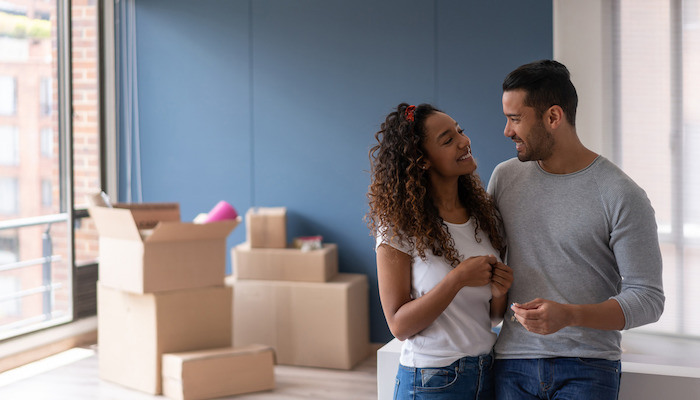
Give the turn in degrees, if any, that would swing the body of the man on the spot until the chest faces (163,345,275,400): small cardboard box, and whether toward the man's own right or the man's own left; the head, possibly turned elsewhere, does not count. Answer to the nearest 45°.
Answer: approximately 90° to the man's own right

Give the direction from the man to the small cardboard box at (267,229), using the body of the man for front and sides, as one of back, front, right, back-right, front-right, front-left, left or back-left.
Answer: right

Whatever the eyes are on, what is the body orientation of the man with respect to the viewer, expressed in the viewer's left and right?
facing the viewer and to the left of the viewer

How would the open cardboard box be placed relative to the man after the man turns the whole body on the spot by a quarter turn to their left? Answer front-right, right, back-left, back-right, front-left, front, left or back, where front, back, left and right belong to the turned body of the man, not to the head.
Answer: back

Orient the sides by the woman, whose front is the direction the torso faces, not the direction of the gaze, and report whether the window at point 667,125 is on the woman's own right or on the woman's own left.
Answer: on the woman's own left

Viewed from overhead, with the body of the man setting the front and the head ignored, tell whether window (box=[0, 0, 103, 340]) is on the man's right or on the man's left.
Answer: on the man's right

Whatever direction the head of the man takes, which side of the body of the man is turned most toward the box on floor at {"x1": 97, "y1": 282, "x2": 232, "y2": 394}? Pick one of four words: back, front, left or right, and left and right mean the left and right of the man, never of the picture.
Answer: right

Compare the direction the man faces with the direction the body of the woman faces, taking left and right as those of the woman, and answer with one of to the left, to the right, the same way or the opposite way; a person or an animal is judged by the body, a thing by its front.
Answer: to the right

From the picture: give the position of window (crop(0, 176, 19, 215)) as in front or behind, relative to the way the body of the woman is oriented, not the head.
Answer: behind

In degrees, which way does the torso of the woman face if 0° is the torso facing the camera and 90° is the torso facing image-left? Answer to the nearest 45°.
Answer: approximately 315°

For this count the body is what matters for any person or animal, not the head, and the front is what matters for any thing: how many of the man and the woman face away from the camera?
0

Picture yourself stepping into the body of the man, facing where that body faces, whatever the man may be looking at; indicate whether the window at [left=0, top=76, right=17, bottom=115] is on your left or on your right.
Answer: on your right

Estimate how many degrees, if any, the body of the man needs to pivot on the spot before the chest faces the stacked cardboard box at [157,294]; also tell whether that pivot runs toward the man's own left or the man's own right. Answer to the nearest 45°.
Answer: approximately 90° to the man's own right
